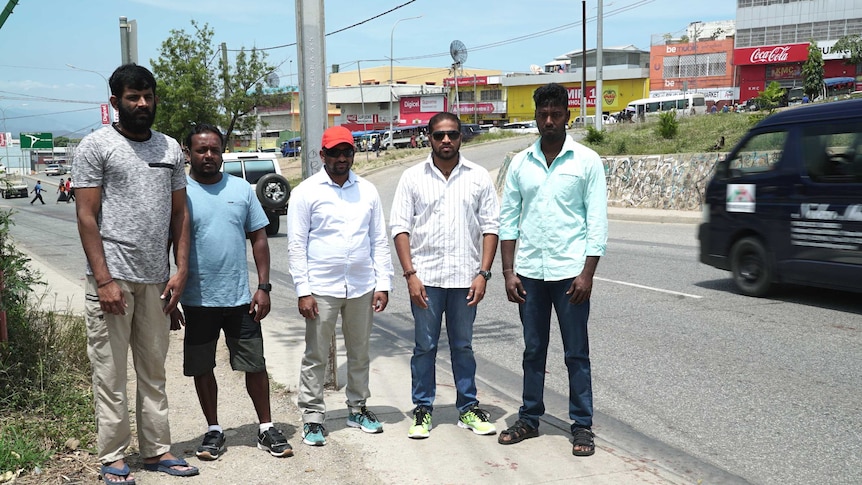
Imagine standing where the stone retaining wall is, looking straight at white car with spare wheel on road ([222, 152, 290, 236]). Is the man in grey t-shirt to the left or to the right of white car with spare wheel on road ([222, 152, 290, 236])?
left

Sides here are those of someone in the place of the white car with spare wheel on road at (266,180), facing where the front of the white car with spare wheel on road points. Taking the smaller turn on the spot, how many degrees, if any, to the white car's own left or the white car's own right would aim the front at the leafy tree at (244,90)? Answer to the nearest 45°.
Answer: approximately 45° to the white car's own right

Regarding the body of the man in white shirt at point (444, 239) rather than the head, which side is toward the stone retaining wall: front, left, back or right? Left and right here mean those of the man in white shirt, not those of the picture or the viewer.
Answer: back

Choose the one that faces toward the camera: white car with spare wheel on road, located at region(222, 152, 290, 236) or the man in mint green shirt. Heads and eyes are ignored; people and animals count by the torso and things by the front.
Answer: the man in mint green shirt

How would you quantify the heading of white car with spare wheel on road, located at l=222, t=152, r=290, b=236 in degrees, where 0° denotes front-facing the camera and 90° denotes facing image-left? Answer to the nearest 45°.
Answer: approximately 135°

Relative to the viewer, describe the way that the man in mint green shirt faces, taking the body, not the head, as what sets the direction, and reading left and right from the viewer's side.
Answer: facing the viewer

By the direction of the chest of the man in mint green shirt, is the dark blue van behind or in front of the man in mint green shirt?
behind

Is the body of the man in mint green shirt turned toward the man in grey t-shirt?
no

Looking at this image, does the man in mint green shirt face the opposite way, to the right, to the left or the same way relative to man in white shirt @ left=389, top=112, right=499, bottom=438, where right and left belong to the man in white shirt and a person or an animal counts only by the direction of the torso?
the same way

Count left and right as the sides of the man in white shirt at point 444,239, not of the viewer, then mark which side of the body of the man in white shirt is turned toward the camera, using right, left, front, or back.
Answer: front

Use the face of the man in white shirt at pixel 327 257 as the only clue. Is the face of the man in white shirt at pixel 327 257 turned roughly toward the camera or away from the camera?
toward the camera

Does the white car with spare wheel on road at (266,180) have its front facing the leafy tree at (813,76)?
no

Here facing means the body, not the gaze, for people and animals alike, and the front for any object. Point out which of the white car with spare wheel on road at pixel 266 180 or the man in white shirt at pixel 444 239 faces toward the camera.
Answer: the man in white shirt

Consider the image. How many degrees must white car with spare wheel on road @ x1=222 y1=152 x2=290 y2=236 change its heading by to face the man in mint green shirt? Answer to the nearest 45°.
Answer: approximately 135° to its left

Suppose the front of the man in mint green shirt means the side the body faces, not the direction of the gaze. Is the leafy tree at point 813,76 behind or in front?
behind
